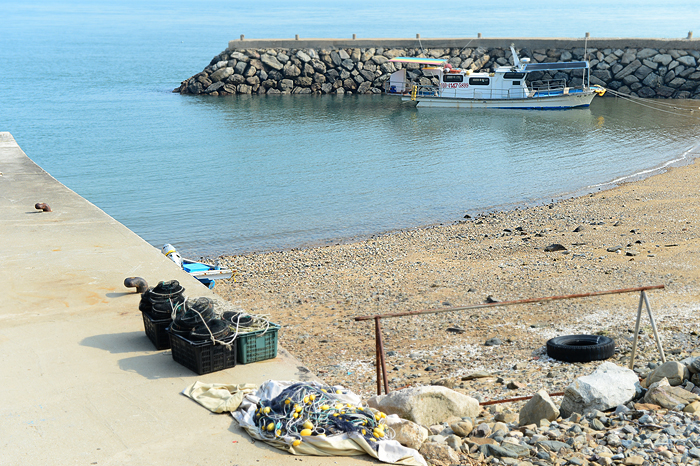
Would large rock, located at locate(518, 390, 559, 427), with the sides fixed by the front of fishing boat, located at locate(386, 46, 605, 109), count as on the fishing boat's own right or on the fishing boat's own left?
on the fishing boat's own right

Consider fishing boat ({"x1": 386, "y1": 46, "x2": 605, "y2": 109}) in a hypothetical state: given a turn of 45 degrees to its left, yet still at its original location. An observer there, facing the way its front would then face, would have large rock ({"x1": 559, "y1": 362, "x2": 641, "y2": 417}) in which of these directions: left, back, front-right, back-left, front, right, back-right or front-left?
back-right

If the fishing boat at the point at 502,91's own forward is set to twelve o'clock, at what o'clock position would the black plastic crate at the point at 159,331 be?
The black plastic crate is roughly at 3 o'clock from the fishing boat.

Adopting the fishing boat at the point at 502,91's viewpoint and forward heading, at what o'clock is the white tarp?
The white tarp is roughly at 3 o'clock from the fishing boat.

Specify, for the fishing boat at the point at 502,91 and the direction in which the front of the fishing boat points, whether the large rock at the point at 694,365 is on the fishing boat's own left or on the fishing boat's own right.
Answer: on the fishing boat's own right

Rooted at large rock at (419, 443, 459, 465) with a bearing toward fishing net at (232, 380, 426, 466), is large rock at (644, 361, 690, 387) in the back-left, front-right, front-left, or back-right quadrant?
back-right

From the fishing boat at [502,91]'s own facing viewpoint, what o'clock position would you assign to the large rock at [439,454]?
The large rock is roughly at 3 o'clock from the fishing boat.

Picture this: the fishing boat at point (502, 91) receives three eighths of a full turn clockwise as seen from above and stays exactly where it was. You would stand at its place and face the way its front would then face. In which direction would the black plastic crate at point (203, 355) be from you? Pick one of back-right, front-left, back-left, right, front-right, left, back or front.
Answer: front-left

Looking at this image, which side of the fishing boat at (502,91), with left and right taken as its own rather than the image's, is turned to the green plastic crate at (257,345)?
right

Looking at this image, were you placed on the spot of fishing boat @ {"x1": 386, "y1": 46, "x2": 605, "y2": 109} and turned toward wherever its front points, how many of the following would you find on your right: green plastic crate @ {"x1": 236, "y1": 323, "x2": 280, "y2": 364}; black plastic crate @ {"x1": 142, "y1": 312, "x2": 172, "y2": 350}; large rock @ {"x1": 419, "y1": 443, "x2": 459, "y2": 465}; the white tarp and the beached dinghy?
5

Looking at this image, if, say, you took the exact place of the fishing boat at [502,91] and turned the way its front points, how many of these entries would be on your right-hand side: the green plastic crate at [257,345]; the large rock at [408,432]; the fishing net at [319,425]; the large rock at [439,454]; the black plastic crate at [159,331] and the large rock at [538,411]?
6

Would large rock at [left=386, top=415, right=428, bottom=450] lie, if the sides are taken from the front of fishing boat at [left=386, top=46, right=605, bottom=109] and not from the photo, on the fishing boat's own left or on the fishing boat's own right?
on the fishing boat's own right

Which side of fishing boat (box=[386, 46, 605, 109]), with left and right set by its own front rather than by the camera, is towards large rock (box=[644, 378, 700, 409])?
right

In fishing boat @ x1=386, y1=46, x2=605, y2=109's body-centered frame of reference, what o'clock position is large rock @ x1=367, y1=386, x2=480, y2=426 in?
The large rock is roughly at 3 o'clock from the fishing boat.

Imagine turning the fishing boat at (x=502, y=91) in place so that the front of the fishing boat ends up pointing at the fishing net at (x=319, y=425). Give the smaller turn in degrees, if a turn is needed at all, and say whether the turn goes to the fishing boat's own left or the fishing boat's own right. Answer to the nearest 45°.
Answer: approximately 90° to the fishing boat's own right

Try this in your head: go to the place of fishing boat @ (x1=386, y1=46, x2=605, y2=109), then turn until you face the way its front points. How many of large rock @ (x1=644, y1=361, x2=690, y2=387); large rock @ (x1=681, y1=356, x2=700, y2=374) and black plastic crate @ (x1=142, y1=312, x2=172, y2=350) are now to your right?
3

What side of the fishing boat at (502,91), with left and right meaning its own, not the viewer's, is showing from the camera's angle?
right
